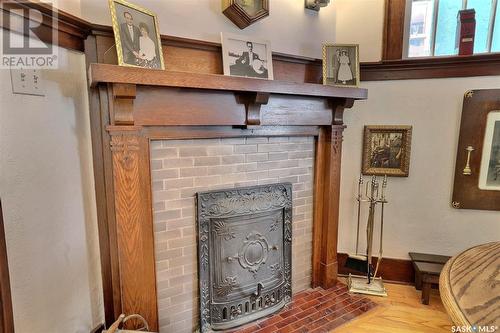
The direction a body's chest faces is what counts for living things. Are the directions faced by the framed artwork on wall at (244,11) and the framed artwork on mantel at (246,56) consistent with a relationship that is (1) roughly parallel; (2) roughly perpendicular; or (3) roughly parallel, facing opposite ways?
roughly parallel

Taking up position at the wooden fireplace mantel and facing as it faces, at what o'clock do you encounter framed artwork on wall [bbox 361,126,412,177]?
The framed artwork on wall is roughly at 10 o'clock from the wooden fireplace mantel.

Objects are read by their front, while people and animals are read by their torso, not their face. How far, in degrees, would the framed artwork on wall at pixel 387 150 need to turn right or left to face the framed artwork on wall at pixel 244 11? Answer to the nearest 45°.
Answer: approximately 45° to its right

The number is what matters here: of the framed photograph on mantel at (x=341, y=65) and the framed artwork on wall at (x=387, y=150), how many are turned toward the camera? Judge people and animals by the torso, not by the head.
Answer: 2

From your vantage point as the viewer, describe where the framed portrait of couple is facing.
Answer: facing the viewer and to the right of the viewer

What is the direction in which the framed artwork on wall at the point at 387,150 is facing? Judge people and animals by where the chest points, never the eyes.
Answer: toward the camera

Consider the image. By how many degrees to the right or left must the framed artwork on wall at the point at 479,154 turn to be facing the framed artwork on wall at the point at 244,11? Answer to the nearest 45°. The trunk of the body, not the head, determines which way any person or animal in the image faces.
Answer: approximately 45° to its right

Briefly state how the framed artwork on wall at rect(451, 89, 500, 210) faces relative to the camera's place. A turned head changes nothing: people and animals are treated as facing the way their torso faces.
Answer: facing the viewer

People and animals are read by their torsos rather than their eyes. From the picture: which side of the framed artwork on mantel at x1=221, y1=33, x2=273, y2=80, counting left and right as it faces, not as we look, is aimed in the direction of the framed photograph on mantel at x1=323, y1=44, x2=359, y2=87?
left

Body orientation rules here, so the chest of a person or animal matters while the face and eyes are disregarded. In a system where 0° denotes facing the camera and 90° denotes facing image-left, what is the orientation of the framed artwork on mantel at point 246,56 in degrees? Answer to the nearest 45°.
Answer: approximately 315°

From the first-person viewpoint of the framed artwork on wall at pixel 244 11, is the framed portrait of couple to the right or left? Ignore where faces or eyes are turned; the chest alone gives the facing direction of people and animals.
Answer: on its right

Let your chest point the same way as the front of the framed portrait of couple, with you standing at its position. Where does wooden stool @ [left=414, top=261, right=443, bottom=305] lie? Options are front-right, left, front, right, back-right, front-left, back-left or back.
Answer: front-left

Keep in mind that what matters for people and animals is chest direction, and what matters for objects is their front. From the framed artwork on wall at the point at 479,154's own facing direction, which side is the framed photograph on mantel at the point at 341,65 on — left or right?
on its right
